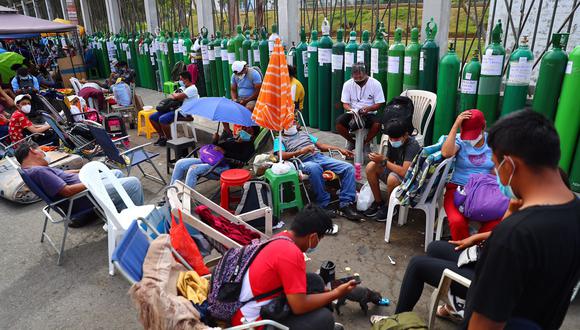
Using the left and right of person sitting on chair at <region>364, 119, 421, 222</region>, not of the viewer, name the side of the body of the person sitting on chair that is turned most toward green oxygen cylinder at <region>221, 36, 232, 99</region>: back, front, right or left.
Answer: right
